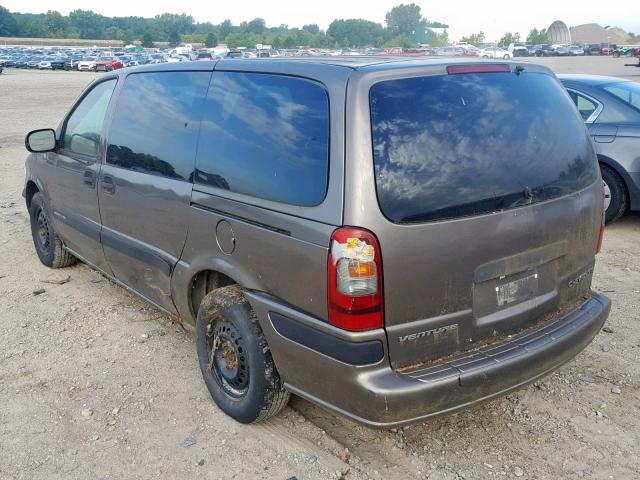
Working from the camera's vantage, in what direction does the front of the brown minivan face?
facing away from the viewer and to the left of the viewer

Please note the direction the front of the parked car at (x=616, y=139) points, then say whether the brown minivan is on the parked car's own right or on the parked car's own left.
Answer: on the parked car's own left

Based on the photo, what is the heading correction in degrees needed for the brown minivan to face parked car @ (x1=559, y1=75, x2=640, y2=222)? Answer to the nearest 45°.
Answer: approximately 90° to its right
